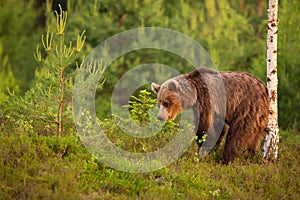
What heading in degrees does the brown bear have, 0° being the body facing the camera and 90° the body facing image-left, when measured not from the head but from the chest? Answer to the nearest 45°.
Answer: approximately 90°

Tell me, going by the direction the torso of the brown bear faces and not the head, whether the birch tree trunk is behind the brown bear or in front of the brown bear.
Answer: behind
